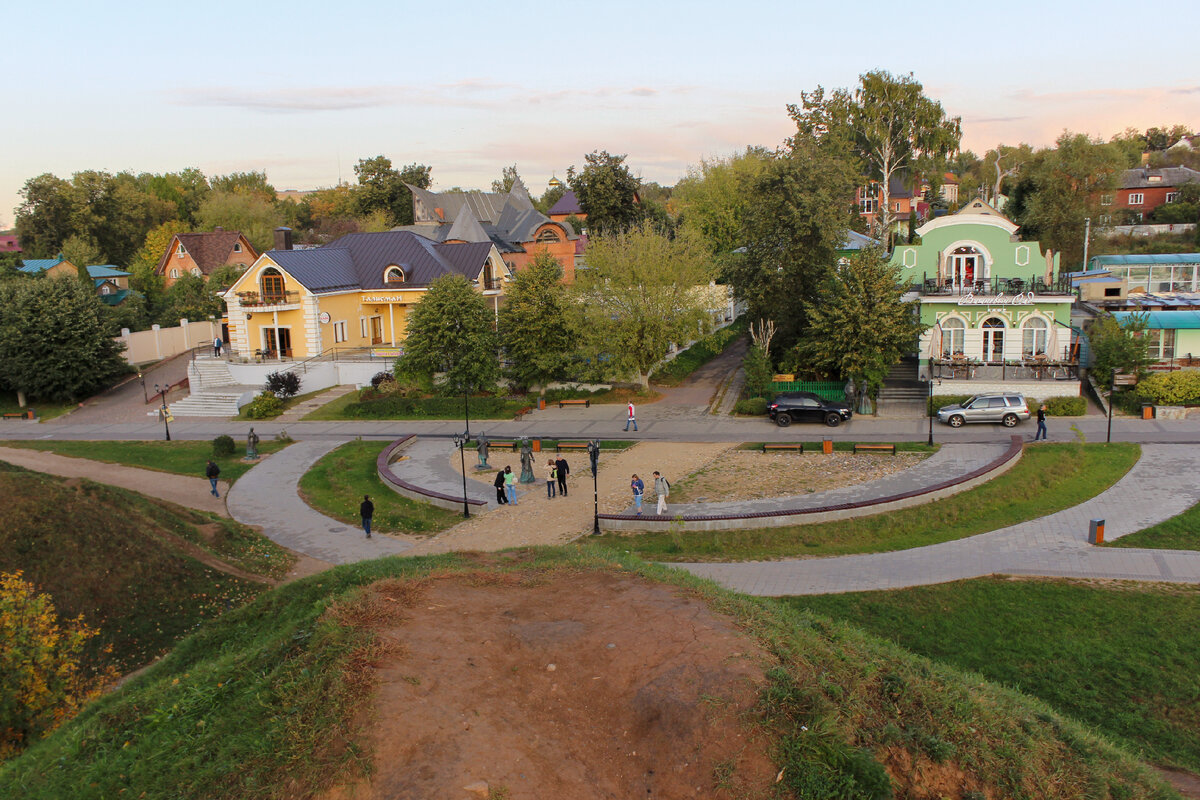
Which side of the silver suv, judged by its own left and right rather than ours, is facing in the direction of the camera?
left

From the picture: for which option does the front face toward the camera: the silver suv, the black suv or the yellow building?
the yellow building

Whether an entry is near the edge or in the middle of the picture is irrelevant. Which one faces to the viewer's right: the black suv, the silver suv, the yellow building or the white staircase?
the black suv

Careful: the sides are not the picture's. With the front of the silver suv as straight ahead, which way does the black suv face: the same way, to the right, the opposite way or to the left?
the opposite way

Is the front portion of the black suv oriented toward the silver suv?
yes

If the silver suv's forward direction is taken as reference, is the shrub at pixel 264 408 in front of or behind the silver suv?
in front

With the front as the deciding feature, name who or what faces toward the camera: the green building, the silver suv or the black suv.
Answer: the green building

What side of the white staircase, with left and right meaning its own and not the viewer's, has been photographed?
front

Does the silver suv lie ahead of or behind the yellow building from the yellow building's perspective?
ahead

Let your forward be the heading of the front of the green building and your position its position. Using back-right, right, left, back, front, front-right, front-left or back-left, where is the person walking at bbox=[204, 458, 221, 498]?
front-right

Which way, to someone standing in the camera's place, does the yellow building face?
facing the viewer

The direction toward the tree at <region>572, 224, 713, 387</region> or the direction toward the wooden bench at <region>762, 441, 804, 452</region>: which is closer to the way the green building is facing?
the wooden bench

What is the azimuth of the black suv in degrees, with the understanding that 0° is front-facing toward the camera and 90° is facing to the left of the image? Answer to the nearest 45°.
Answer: approximately 270°

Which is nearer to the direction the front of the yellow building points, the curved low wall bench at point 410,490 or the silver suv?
the curved low wall bench

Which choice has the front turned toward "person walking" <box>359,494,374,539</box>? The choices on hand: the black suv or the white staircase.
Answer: the white staircase

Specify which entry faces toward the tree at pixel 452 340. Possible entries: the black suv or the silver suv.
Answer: the silver suv

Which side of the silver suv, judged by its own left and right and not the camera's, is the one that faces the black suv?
front

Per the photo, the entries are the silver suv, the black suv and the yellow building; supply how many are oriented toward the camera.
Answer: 1
